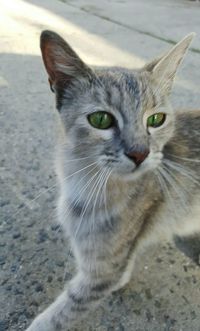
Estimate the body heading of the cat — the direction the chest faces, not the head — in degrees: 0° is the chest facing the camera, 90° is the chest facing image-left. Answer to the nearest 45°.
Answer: approximately 45°
